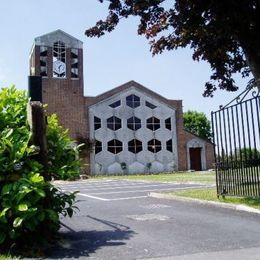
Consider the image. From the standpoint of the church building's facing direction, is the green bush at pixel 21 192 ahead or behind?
ahead

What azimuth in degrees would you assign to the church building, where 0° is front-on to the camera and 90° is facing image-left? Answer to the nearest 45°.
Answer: approximately 0°
